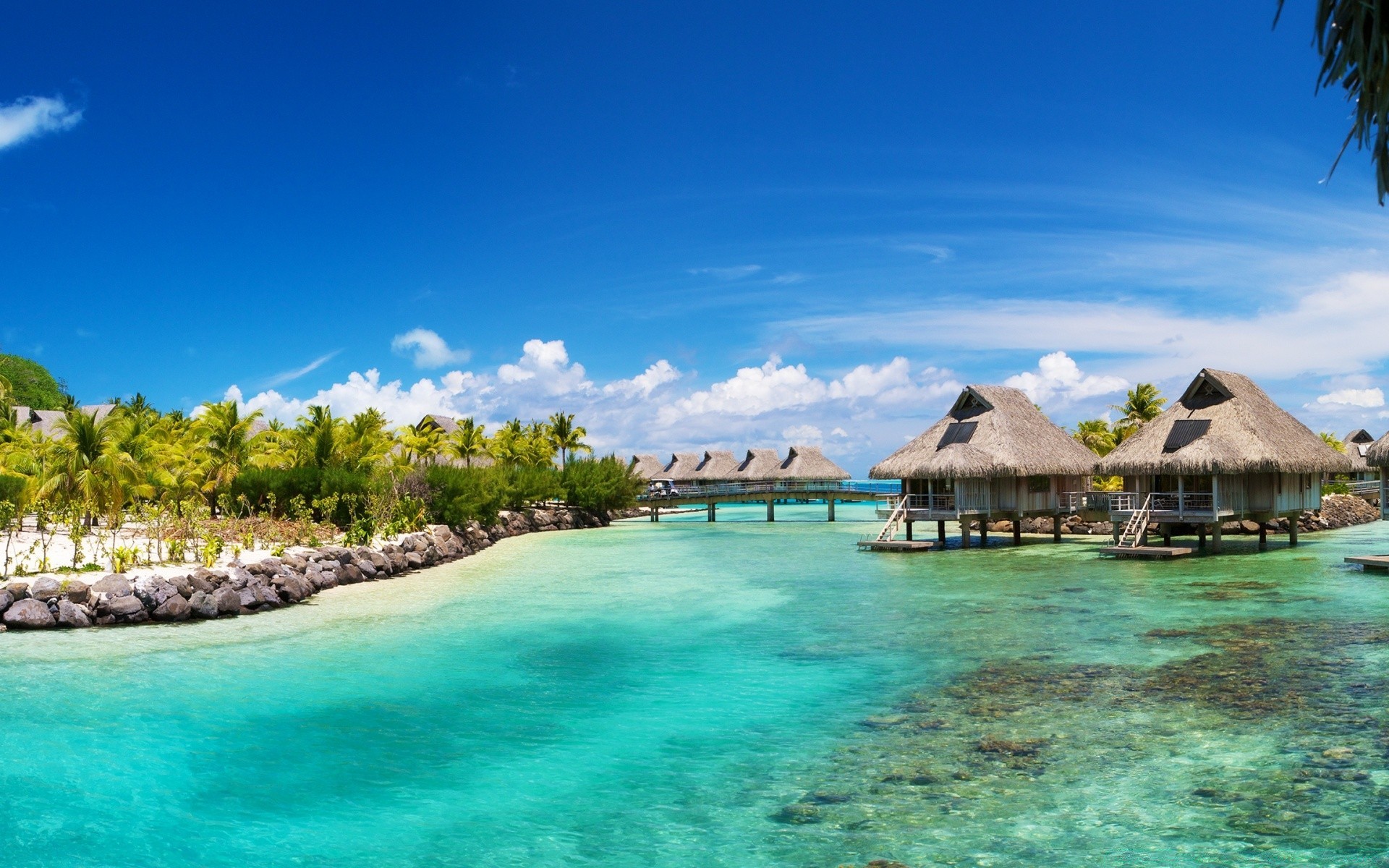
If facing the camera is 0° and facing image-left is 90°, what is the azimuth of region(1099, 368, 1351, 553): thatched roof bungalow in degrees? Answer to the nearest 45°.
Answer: approximately 45°

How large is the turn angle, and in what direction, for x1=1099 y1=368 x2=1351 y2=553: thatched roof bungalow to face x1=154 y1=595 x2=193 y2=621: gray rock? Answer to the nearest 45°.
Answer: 0° — it already faces it

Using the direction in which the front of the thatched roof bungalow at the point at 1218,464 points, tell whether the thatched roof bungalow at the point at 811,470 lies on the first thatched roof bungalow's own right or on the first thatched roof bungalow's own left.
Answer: on the first thatched roof bungalow's own right

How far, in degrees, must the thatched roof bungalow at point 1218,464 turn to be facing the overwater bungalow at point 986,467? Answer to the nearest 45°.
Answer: approximately 45° to its right

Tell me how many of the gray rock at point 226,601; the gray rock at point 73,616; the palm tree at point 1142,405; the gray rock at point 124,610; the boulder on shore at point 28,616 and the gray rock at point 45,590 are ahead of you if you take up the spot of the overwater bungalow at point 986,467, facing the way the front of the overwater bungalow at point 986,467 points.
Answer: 5

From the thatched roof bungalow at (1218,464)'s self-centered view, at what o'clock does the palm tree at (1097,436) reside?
The palm tree is roughly at 4 o'clock from the thatched roof bungalow.

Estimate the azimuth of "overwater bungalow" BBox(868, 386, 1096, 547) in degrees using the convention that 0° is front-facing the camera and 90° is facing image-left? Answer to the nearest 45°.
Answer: approximately 45°

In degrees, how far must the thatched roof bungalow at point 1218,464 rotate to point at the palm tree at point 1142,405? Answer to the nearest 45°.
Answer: approximately 135° to its right
